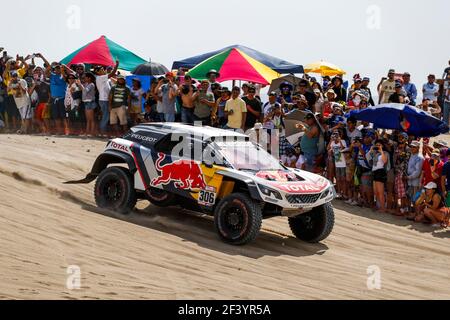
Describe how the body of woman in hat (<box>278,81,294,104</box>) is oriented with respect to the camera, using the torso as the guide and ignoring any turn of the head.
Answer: toward the camera

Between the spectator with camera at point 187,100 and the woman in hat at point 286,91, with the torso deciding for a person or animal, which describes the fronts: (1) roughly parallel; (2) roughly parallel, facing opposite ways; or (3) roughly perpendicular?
roughly parallel

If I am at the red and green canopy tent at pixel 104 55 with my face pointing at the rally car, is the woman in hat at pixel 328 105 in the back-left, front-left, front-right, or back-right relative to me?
front-left

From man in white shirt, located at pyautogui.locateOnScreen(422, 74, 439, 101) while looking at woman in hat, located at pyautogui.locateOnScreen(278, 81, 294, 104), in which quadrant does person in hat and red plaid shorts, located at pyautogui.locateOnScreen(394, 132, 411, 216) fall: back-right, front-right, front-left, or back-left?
front-left

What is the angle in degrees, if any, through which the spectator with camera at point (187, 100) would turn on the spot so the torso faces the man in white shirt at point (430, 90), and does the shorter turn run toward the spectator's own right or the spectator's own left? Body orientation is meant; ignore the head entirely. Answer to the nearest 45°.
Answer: approximately 90° to the spectator's own left

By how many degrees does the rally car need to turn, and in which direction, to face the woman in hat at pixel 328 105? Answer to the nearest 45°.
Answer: approximately 90° to its left

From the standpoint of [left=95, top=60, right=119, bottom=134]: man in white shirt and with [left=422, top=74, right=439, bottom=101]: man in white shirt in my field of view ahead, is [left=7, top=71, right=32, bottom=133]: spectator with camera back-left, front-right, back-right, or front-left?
back-left

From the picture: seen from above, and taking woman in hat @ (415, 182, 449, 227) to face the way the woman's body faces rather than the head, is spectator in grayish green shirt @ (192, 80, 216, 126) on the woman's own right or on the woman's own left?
on the woman's own right

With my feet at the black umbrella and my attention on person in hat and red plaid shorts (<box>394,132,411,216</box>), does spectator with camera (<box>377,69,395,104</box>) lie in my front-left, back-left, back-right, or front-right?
front-left

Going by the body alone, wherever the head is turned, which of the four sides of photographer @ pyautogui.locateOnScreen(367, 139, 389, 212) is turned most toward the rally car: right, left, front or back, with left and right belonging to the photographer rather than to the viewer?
front

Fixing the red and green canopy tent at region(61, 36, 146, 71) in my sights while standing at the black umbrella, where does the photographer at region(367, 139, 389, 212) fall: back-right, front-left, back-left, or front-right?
back-left

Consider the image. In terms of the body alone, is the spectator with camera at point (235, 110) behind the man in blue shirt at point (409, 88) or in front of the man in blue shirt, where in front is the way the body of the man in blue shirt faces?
in front

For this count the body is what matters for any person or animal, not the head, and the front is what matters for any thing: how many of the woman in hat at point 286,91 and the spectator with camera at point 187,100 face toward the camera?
2

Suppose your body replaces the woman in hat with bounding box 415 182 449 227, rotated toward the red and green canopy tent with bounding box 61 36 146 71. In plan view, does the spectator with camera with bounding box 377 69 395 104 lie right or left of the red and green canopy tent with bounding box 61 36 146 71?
right
